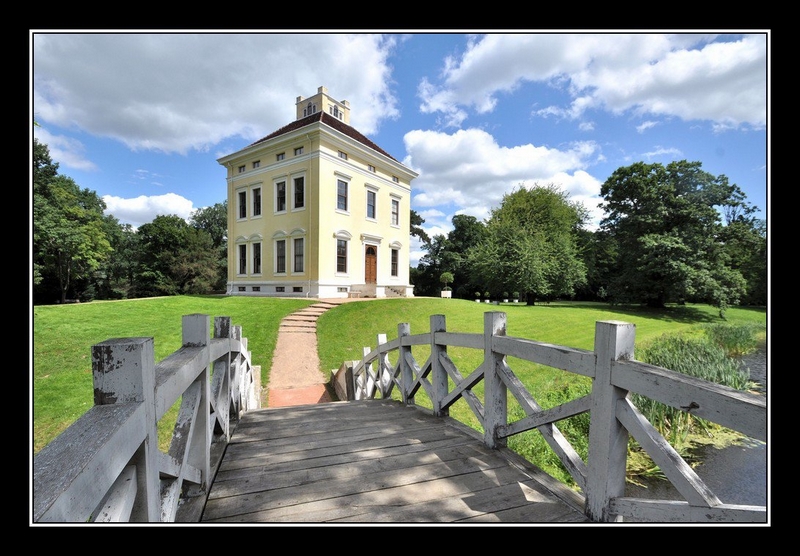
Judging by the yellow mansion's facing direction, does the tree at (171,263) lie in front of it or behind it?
behind

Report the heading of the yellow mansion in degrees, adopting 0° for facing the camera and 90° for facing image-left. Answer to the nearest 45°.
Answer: approximately 315°

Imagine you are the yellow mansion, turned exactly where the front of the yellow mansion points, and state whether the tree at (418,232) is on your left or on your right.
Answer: on your left
